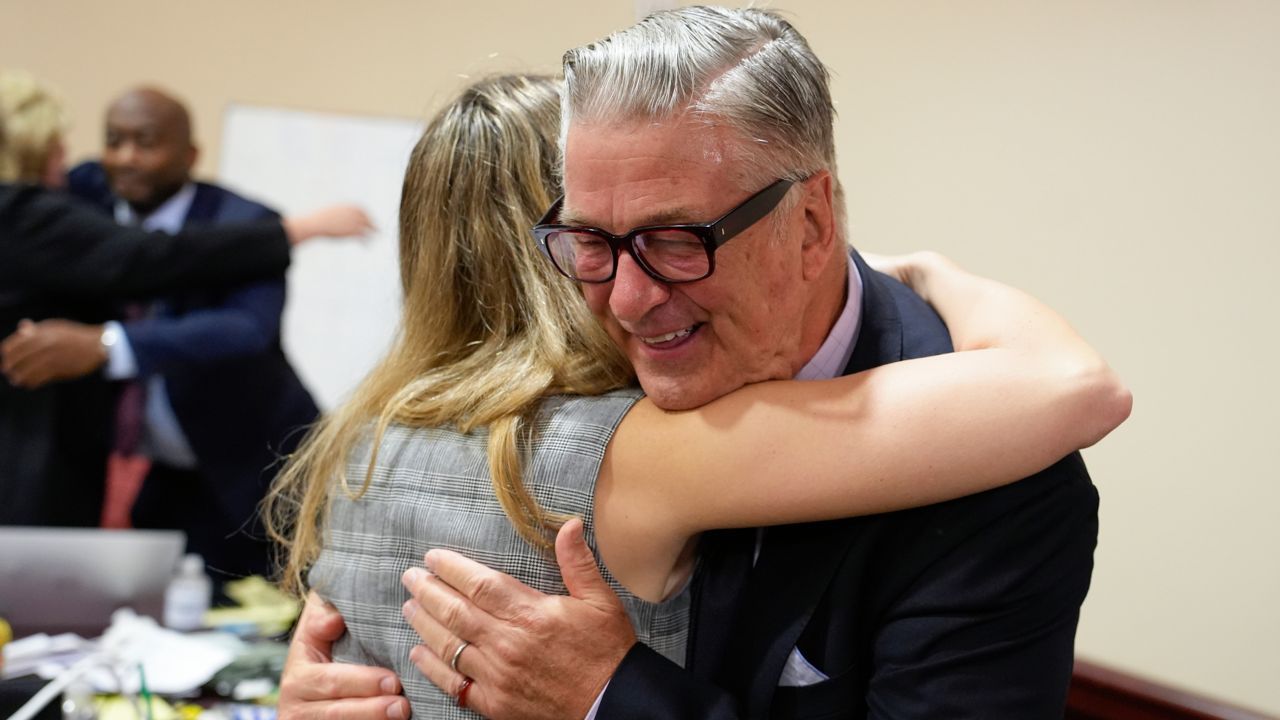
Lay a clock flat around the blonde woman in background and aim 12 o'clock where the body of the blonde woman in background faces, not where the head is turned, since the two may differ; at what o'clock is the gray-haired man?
The gray-haired man is roughly at 4 o'clock from the blonde woman in background.

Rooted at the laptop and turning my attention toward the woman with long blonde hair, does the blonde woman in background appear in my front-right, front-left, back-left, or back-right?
back-left

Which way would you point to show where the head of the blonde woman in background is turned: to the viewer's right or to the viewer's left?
to the viewer's right

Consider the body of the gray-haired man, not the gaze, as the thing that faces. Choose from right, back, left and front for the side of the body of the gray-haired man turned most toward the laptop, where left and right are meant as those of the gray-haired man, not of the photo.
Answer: right

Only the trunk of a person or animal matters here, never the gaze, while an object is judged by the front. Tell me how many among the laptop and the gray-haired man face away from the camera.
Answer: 1

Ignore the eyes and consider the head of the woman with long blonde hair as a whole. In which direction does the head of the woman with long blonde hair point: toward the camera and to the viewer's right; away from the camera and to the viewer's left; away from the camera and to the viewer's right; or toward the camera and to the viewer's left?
away from the camera and to the viewer's right

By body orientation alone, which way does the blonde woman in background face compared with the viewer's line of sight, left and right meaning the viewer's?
facing away from the viewer and to the right of the viewer

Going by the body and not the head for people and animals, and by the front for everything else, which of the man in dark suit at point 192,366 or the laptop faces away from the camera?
the laptop

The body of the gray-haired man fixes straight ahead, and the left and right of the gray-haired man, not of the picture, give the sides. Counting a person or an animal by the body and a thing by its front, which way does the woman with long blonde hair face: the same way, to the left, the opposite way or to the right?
the opposite way

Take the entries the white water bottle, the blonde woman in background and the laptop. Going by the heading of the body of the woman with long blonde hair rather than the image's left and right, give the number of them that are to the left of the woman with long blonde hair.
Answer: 3

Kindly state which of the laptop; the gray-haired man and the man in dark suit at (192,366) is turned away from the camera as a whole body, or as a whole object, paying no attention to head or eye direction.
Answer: the laptop

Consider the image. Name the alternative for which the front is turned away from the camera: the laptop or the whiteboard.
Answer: the laptop

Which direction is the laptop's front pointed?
away from the camera

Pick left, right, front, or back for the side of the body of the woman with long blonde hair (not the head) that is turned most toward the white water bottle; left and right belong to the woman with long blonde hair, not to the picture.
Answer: left
